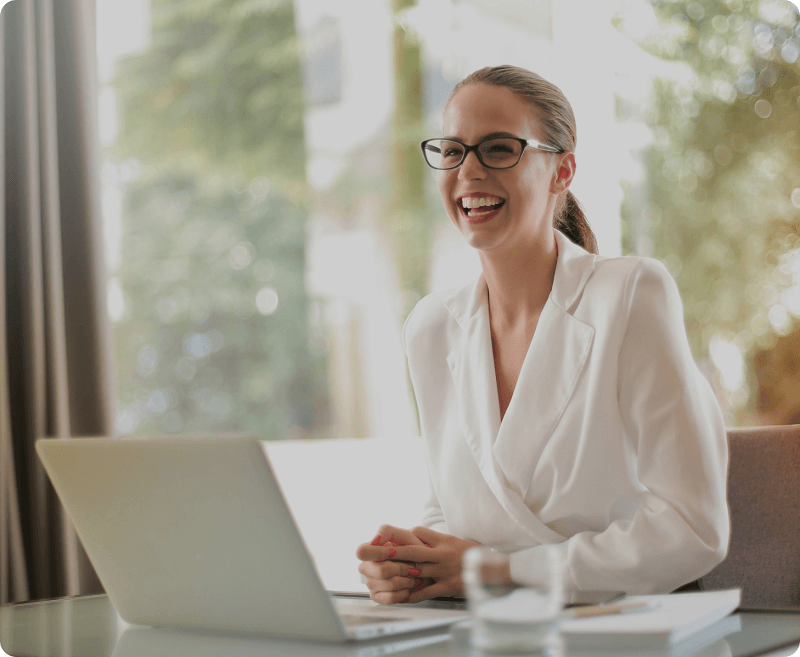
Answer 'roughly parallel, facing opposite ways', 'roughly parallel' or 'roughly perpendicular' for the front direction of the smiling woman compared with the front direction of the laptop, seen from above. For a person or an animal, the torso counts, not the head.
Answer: roughly parallel, facing opposite ways

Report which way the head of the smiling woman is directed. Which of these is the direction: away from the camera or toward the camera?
toward the camera

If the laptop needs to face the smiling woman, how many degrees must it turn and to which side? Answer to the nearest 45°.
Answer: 0° — it already faces them

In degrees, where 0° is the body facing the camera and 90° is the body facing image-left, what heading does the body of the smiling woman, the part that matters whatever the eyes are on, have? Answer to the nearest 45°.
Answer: approximately 45°

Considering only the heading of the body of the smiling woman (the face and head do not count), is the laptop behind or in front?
in front

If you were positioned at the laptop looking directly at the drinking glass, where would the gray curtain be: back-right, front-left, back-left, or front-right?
back-left

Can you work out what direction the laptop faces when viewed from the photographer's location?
facing away from the viewer and to the right of the viewer

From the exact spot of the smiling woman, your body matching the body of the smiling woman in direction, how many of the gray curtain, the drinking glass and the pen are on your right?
1

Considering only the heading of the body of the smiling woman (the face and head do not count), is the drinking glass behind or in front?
in front
